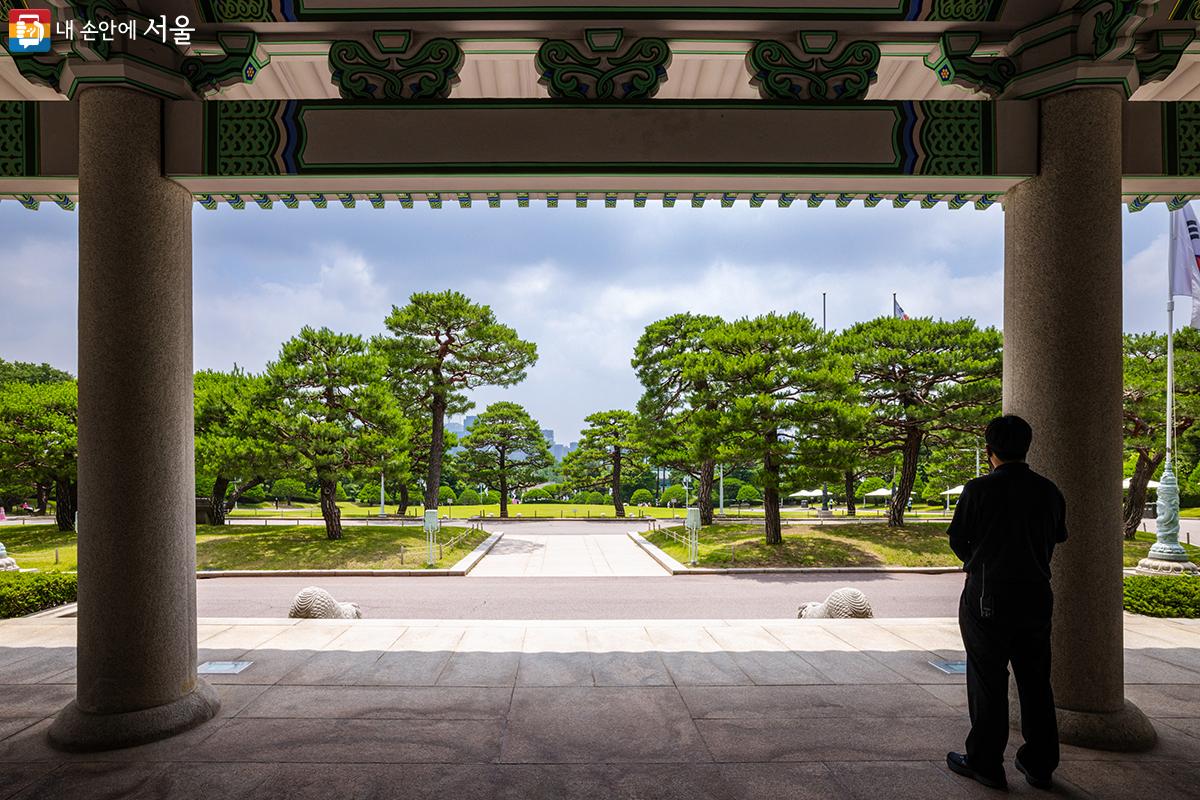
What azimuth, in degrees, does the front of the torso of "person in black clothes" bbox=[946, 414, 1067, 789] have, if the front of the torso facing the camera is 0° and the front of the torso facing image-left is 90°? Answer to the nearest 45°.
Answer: approximately 135°

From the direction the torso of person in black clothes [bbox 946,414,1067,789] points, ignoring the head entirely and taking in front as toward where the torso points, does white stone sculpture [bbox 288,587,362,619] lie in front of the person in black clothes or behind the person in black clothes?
in front

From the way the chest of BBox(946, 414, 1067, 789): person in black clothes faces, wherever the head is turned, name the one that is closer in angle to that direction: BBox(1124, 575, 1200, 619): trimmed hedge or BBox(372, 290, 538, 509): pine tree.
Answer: the pine tree

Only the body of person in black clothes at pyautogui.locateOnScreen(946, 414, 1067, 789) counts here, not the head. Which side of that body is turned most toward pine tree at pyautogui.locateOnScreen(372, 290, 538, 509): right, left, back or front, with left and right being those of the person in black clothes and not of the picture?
front

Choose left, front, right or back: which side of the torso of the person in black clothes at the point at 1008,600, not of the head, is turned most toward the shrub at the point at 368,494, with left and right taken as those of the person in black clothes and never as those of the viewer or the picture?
front

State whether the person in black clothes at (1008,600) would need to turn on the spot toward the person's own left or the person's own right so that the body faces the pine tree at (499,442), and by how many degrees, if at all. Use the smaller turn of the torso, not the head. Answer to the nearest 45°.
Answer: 0° — they already face it

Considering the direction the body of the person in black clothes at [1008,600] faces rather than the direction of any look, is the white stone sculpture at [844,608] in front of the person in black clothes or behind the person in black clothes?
in front

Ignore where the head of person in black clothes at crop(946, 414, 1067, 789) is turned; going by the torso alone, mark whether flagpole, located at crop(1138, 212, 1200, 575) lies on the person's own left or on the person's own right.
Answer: on the person's own right

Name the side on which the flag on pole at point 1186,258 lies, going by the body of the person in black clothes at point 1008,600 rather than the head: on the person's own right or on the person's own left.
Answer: on the person's own right
